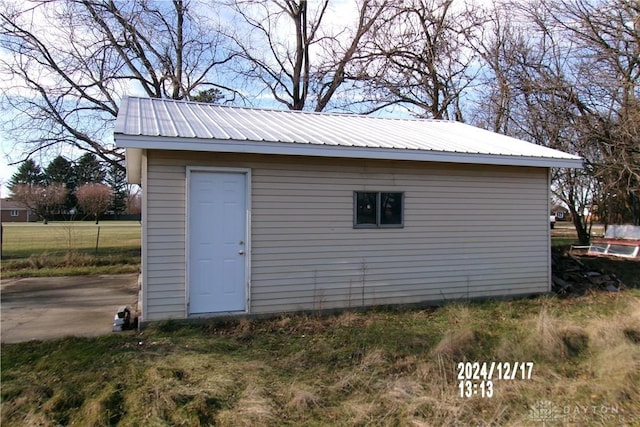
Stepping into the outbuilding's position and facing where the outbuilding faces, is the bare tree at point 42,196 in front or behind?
behind

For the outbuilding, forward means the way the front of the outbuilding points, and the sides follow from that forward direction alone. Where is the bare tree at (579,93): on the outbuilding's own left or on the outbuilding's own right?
on the outbuilding's own left

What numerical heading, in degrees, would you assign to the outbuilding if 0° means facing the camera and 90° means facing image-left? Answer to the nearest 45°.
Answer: approximately 0°

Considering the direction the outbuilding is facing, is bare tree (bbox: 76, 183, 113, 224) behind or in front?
behind

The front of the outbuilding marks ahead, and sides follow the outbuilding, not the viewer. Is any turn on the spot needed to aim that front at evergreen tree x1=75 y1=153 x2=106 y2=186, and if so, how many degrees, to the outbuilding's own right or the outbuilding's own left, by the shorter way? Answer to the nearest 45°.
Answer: approximately 135° to the outbuilding's own right
